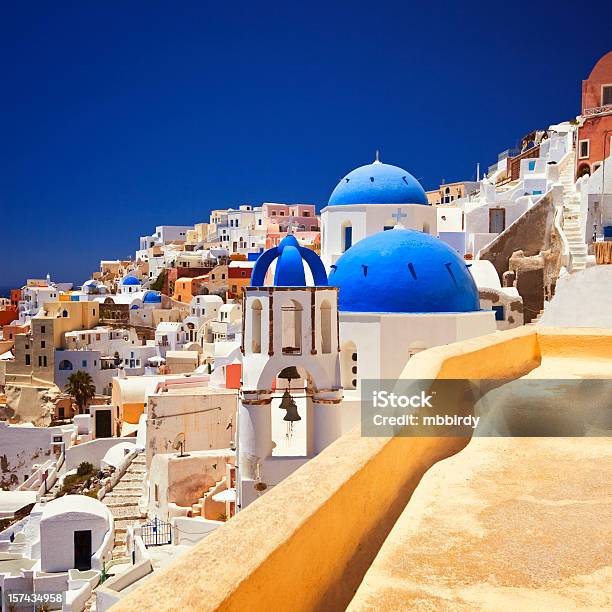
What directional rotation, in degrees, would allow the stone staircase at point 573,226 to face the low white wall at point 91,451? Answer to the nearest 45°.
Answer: approximately 90° to its right

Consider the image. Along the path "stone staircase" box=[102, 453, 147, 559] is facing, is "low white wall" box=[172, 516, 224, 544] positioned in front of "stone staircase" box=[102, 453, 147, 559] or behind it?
in front

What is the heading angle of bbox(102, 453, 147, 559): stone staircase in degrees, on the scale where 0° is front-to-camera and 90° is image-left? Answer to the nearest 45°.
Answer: approximately 0°

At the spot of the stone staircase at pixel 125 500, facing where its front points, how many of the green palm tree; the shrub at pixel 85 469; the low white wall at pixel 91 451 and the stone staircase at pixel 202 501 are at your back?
3

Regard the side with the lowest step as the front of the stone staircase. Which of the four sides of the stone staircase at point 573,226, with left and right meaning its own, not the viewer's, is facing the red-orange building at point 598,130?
back

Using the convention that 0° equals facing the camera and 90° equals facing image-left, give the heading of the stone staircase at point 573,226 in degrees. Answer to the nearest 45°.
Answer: approximately 0°

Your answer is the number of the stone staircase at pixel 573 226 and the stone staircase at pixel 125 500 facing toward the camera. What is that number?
2

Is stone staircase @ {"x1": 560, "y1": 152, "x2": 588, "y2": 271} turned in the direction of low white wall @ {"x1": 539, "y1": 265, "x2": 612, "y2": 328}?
yes

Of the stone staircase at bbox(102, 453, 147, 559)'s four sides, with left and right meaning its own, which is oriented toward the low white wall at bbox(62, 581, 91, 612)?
front
